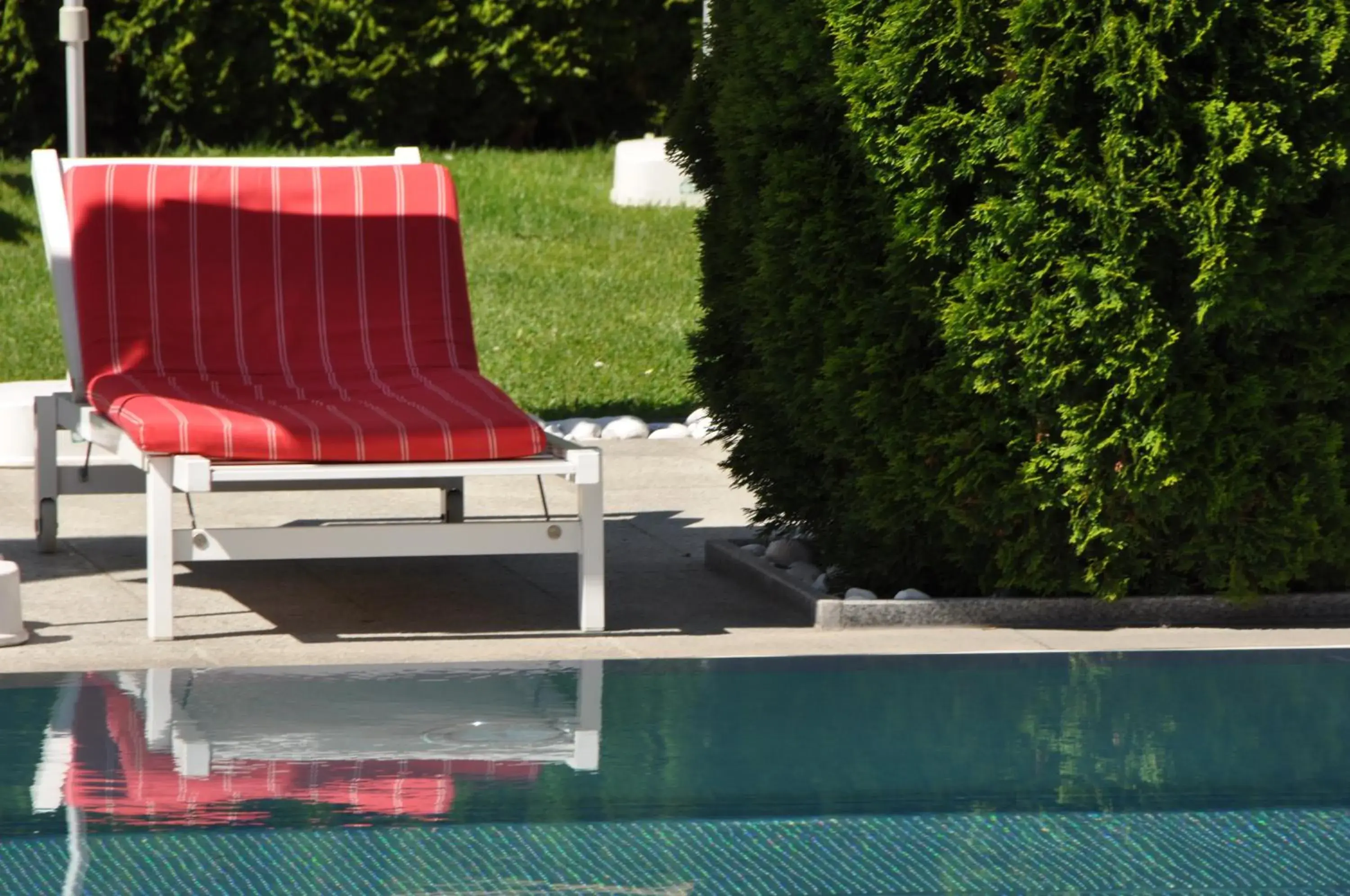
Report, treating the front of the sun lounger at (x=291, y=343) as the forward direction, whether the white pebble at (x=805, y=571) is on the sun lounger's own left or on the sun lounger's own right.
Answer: on the sun lounger's own left

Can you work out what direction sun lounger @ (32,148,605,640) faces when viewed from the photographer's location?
facing the viewer

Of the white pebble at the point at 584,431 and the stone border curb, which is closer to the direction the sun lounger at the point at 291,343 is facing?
the stone border curb

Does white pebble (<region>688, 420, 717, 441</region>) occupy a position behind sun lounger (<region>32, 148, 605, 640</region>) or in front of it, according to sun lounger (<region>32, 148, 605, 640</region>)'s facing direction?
behind

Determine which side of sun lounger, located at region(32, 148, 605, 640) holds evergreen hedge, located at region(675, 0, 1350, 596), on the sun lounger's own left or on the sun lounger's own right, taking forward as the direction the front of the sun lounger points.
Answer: on the sun lounger's own left

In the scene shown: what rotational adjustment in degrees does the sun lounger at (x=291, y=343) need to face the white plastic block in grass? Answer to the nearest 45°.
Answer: approximately 180°

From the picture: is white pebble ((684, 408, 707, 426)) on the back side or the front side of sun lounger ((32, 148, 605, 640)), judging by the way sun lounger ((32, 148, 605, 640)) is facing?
on the back side

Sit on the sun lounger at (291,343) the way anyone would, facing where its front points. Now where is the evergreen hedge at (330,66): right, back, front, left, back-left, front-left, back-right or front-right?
back

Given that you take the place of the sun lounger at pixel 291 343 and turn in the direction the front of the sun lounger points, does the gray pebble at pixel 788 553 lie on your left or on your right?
on your left

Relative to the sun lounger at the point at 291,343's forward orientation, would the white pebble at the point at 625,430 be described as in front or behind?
behind

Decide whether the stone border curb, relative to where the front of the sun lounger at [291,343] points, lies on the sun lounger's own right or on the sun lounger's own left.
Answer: on the sun lounger's own left
